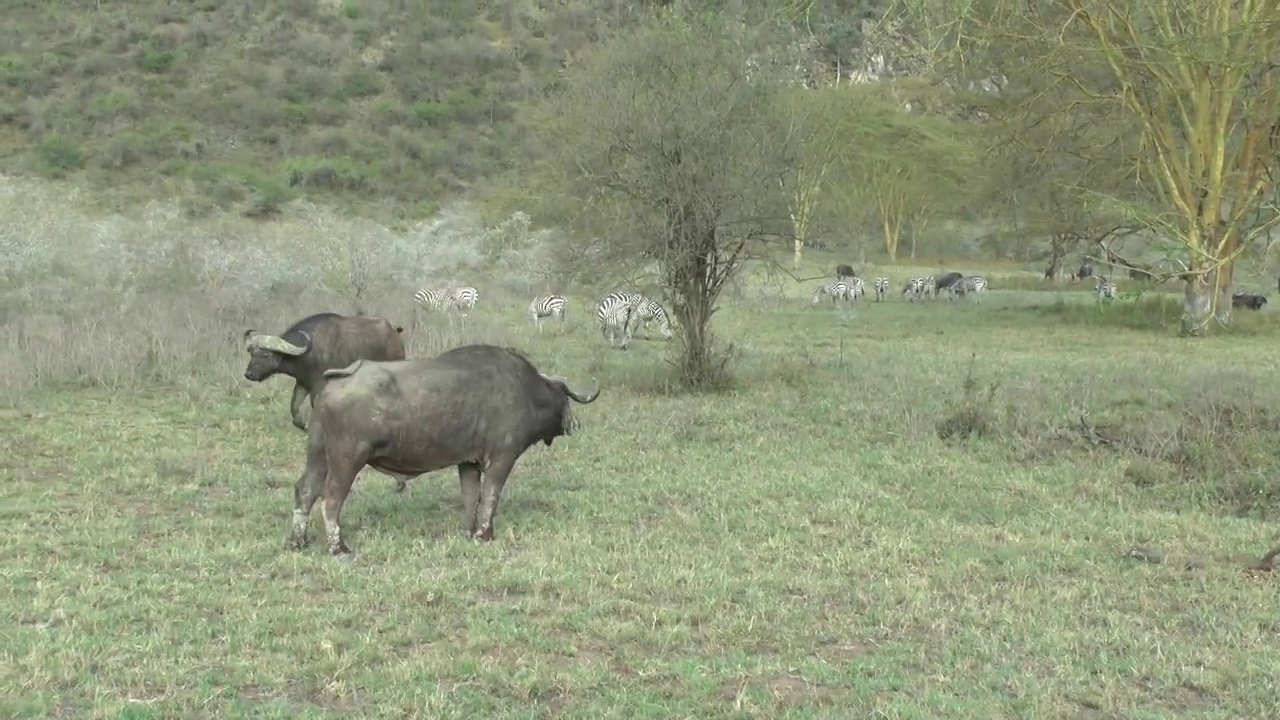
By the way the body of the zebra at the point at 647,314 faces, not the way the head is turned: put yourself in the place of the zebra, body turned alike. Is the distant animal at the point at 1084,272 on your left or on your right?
on your left

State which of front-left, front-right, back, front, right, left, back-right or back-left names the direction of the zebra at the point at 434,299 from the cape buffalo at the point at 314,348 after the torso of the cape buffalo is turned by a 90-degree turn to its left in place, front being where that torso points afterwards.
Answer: back

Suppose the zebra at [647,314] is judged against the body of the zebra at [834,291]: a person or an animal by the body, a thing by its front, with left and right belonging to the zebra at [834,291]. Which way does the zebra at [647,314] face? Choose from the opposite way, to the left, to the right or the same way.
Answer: the opposite way

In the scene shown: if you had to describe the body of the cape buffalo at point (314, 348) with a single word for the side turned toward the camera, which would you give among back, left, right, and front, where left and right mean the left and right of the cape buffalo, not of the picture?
left

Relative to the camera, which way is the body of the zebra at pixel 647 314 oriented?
to the viewer's right

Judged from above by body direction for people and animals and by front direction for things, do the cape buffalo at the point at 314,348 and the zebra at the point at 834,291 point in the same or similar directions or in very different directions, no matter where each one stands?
same or similar directions

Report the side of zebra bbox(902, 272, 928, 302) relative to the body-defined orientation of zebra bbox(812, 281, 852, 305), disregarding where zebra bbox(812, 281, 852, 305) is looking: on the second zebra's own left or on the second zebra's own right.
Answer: on the second zebra's own right

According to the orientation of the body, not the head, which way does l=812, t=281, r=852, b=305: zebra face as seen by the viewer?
to the viewer's left

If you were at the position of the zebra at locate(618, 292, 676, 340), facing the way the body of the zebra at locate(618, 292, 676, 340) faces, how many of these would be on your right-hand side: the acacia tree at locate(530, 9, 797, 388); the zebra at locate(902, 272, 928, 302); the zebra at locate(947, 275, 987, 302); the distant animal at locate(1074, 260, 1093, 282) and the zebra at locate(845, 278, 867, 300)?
1

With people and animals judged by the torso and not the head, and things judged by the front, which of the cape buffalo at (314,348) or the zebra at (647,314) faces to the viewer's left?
the cape buffalo

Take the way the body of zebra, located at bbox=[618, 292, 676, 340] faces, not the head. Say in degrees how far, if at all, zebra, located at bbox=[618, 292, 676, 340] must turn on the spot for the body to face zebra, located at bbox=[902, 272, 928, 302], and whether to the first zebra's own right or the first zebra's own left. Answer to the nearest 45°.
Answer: approximately 45° to the first zebra's own left

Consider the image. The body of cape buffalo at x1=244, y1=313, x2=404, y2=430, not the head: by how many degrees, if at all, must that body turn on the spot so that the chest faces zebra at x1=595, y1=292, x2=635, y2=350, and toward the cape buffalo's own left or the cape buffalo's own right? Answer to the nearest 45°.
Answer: approximately 135° to the cape buffalo's own right

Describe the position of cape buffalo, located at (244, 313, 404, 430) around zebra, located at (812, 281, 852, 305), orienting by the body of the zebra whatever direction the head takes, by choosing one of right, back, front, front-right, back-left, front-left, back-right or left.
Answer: left

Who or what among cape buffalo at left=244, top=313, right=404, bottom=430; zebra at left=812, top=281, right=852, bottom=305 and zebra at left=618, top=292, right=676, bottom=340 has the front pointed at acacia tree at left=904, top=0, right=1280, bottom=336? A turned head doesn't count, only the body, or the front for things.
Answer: zebra at left=618, top=292, right=676, bottom=340

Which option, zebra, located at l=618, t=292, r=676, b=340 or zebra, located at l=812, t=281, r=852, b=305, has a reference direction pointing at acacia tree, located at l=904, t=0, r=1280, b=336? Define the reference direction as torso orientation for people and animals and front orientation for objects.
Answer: zebra, located at l=618, t=292, r=676, b=340

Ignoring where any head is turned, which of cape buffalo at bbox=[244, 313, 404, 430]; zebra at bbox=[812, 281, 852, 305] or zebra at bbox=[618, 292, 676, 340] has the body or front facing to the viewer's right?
zebra at bbox=[618, 292, 676, 340]

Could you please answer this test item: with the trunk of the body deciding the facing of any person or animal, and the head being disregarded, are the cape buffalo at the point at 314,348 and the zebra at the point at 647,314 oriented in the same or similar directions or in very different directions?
very different directions
